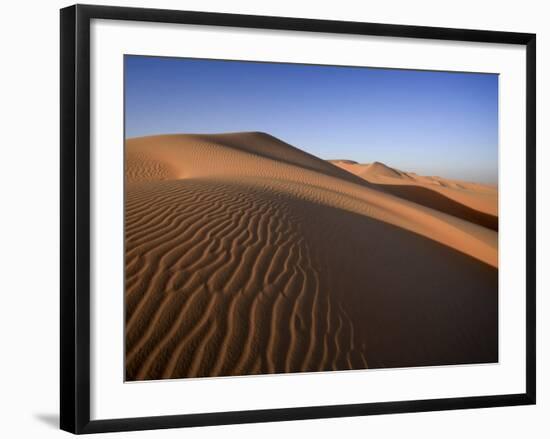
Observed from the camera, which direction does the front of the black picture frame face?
facing the viewer and to the right of the viewer
